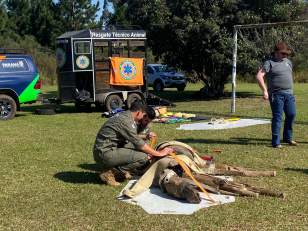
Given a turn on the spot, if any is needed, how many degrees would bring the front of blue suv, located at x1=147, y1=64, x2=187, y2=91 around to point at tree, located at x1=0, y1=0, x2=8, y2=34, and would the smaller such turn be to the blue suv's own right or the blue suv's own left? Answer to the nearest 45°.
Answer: approximately 180°

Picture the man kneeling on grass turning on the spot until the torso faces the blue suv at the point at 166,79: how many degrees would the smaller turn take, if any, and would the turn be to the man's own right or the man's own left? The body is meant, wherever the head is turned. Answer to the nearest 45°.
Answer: approximately 90° to the man's own left

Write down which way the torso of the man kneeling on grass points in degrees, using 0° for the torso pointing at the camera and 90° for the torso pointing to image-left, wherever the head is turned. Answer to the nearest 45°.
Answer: approximately 270°

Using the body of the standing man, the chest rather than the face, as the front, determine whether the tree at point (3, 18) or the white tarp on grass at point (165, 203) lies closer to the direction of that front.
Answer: the white tarp on grass

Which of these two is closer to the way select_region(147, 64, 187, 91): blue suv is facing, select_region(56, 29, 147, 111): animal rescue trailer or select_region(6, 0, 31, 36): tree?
the animal rescue trailer

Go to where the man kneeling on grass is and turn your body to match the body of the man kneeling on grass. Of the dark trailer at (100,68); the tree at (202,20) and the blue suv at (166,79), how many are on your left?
3

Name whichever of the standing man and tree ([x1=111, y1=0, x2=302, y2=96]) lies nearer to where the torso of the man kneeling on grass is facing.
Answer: the standing man

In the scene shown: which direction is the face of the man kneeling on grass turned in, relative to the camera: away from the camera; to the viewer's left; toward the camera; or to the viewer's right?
to the viewer's right
